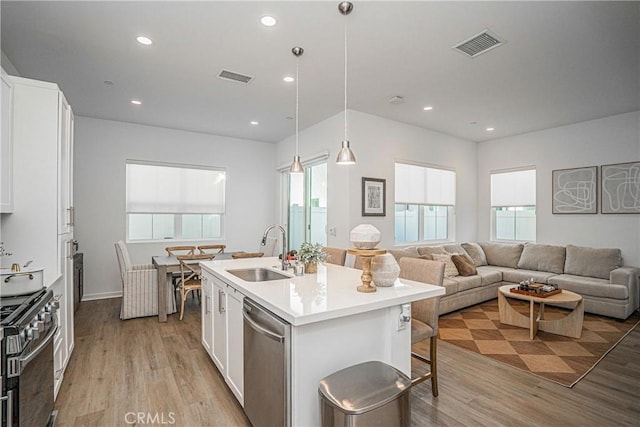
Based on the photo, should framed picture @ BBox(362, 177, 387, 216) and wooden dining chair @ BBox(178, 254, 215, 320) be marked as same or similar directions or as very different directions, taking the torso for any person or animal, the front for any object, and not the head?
very different directions

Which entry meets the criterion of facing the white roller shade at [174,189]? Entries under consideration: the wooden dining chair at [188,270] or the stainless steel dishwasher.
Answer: the wooden dining chair

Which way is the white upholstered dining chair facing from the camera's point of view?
to the viewer's right

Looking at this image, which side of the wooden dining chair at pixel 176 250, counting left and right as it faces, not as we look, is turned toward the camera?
front

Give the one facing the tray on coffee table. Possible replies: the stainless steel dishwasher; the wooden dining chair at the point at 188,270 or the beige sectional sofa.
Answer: the beige sectional sofa

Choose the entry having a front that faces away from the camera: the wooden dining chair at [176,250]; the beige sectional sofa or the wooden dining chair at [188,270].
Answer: the wooden dining chair at [188,270]

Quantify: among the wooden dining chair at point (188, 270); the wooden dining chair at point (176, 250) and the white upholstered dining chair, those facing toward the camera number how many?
1

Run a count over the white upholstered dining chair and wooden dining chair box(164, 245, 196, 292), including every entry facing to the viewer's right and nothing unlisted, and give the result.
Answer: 1

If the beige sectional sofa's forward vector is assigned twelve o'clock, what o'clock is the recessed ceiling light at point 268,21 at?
The recessed ceiling light is roughly at 1 o'clock from the beige sectional sofa.

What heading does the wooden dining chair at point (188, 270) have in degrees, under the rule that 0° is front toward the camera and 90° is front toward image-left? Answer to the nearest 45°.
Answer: approximately 180°

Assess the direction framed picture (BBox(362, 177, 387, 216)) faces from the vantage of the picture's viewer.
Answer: facing the viewer and to the right of the viewer

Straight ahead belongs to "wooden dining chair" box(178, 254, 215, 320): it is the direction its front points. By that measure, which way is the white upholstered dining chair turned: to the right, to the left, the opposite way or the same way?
to the right

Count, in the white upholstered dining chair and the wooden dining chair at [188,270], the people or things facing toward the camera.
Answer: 0

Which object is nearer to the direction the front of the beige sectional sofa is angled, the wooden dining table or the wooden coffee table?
the wooden coffee table
